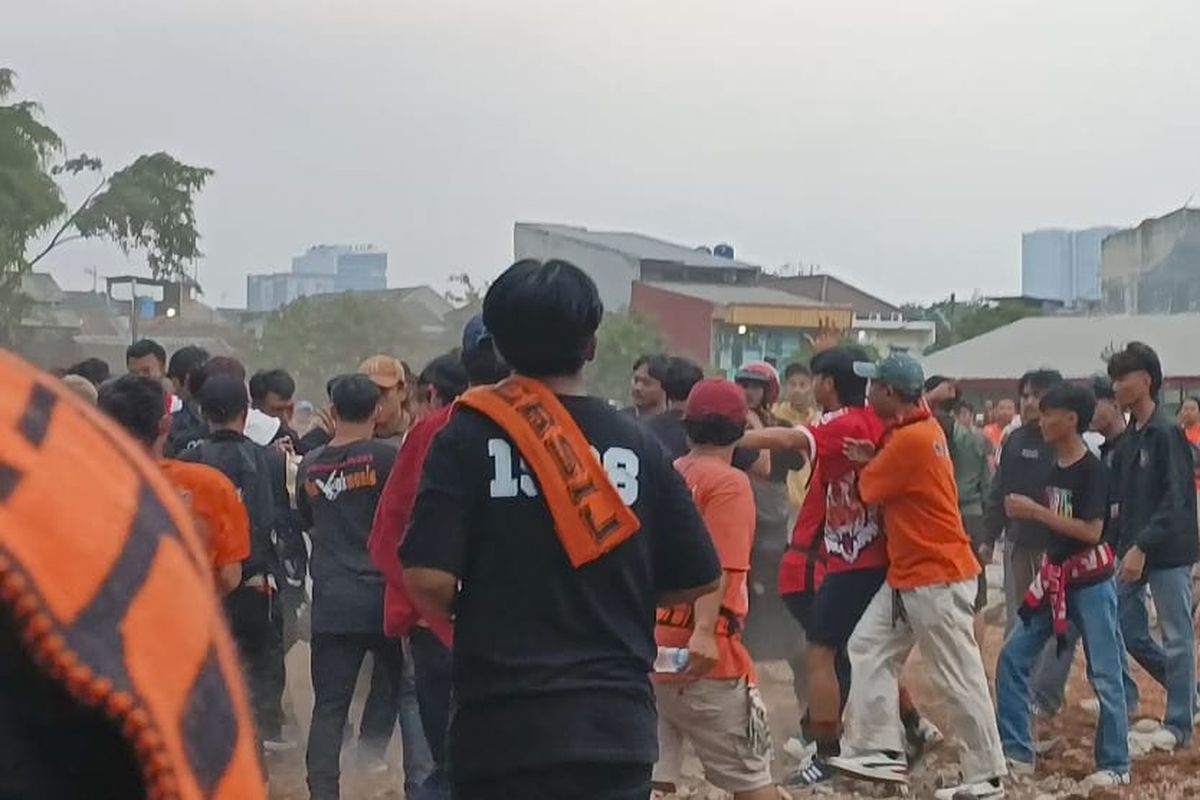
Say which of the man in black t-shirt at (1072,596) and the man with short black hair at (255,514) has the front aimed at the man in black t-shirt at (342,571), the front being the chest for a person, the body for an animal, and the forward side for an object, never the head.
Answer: the man in black t-shirt at (1072,596)

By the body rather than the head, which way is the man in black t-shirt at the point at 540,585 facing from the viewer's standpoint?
away from the camera

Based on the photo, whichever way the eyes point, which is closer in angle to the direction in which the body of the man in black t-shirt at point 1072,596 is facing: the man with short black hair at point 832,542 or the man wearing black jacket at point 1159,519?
the man with short black hair

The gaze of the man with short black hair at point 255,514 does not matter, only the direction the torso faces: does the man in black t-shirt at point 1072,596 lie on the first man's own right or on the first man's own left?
on the first man's own right

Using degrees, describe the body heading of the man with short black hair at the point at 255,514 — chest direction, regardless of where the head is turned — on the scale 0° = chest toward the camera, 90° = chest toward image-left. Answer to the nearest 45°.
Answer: approximately 180°

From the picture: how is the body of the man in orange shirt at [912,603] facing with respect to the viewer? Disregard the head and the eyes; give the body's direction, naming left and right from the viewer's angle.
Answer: facing to the left of the viewer

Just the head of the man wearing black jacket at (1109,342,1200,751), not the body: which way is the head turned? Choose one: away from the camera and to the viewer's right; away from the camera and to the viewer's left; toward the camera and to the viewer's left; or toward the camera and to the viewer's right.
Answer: toward the camera and to the viewer's left

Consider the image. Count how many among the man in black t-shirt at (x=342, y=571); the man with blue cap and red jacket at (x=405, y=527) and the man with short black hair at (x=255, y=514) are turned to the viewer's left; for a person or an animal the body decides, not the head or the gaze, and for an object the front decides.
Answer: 0

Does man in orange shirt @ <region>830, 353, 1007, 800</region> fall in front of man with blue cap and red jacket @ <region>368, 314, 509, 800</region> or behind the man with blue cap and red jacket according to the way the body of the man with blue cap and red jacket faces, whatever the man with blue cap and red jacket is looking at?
in front

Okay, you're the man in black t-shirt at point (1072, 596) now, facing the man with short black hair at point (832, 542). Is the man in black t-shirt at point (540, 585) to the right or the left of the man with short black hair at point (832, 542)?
left

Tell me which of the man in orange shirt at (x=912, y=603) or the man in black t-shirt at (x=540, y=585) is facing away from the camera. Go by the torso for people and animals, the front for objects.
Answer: the man in black t-shirt

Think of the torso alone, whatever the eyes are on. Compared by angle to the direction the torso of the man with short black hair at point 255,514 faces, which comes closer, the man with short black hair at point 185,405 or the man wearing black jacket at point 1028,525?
the man with short black hair

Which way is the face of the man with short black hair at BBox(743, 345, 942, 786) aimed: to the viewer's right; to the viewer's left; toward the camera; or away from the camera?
to the viewer's left

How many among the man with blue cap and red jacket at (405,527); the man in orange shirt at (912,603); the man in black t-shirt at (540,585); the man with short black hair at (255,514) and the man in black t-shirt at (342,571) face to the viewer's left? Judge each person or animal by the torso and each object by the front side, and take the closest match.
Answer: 1

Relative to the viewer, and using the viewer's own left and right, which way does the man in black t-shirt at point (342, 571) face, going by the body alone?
facing away from the viewer

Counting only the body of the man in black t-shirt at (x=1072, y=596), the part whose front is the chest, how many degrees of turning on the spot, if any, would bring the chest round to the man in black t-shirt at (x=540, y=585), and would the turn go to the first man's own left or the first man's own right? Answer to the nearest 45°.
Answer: approximately 45° to the first man's own left

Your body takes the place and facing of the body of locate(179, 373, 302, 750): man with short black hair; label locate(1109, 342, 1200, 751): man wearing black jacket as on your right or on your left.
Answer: on your right
